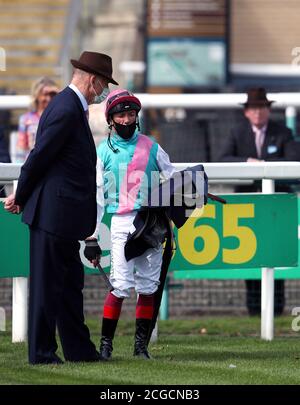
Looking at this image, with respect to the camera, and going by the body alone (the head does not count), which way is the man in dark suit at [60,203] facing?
to the viewer's right

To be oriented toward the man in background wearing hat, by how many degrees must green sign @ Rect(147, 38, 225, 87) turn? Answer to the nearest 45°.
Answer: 0° — it already faces them

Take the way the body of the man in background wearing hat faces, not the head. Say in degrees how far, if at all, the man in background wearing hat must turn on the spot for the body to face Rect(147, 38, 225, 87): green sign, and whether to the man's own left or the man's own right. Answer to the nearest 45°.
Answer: approximately 180°

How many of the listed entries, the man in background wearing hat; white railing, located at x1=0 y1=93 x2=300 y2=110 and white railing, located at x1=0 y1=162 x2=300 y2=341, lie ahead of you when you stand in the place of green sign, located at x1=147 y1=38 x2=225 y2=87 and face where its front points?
3

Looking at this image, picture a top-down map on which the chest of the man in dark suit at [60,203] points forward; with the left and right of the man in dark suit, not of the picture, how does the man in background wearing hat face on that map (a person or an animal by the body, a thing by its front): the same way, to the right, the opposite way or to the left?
to the right

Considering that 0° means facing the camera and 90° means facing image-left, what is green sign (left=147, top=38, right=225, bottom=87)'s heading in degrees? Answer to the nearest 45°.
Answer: approximately 0°

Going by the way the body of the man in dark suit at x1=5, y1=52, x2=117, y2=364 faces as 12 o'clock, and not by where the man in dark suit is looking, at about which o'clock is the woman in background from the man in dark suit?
The woman in background is roughly at 9 o'clock from the man in dark suit.
